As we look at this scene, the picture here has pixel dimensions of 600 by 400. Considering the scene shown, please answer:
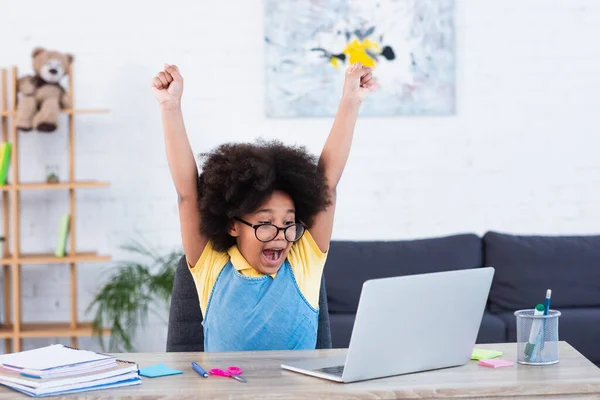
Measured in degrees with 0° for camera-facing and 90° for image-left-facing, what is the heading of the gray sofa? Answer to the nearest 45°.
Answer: approximately 0°

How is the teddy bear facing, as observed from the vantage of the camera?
facing the viewer

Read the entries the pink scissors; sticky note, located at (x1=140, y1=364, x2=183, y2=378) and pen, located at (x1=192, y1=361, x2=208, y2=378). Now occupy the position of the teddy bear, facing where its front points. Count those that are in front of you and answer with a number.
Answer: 3

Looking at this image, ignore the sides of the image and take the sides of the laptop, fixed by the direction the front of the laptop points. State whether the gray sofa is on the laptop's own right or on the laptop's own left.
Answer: on the laptop's own right

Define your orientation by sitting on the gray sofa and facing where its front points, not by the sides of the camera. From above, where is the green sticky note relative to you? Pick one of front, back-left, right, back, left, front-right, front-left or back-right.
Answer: front

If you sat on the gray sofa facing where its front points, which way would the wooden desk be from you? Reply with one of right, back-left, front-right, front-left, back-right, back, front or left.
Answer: front

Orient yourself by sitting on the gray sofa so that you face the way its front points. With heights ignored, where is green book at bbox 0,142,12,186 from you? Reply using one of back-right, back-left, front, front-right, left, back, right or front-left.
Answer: right

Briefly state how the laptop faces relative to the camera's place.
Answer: facing away from the viewer and to the left of the viewer

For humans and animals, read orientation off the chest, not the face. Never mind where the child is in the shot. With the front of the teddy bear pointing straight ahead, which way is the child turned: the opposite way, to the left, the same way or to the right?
the same way

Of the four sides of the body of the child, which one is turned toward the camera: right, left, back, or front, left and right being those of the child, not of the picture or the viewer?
front

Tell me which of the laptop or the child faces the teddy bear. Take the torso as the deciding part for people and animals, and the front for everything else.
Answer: the laptop

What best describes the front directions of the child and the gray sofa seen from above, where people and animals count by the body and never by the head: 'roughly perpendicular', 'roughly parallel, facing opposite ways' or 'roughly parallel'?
roughly parallel

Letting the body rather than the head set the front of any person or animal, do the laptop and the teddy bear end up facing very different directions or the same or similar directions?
very different directions

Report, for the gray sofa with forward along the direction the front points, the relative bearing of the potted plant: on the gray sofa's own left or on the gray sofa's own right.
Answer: on the gray sofa's own right

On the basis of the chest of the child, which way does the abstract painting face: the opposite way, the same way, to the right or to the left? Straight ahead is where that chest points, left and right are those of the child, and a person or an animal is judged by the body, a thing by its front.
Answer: the same way

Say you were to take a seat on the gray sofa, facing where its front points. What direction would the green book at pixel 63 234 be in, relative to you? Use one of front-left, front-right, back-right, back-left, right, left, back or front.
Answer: right

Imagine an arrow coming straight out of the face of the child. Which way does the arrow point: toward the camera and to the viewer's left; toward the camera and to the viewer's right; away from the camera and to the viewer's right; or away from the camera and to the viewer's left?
toward the camera and to the viewer's right

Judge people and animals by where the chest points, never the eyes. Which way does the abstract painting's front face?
toward the camera
